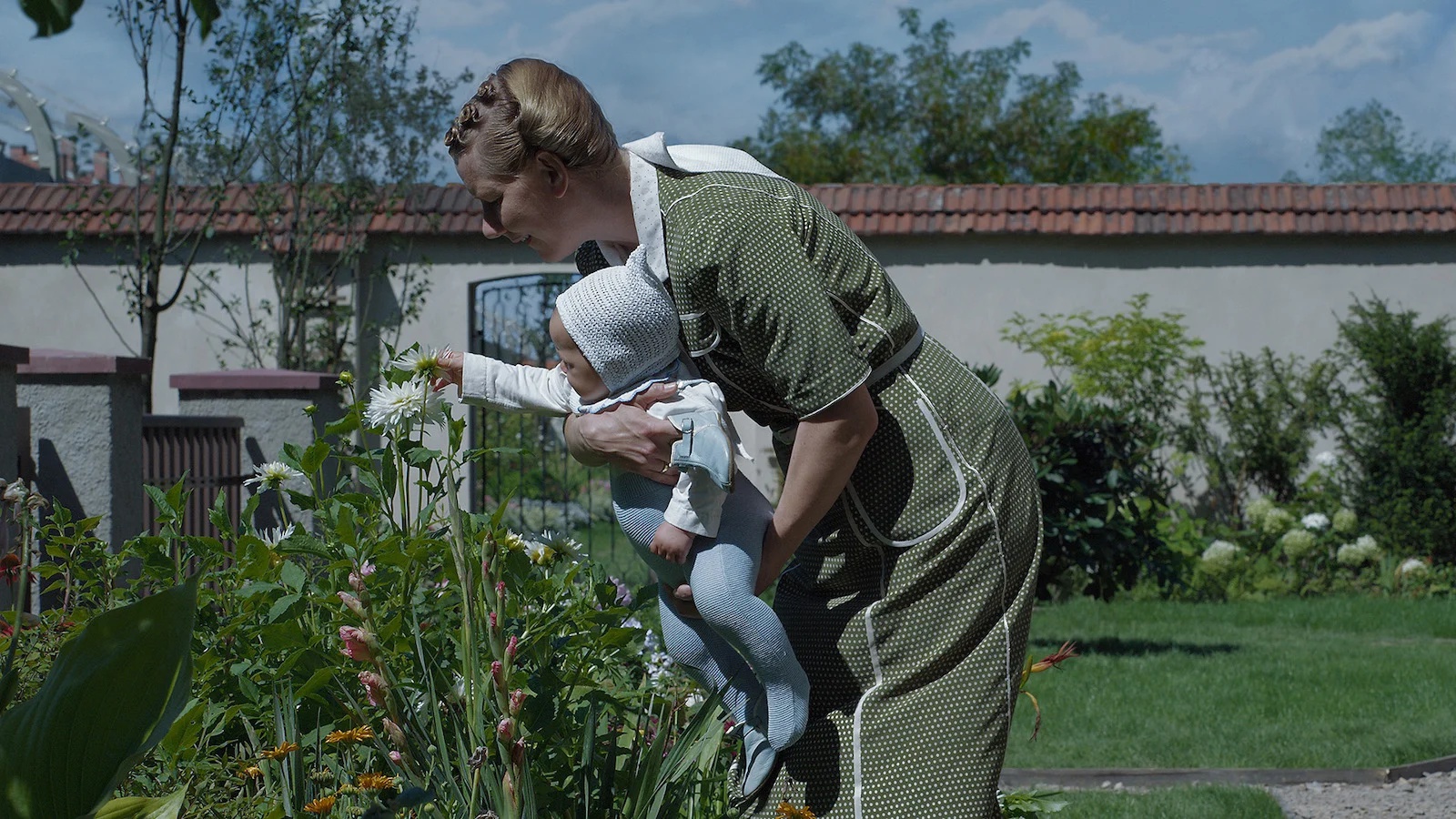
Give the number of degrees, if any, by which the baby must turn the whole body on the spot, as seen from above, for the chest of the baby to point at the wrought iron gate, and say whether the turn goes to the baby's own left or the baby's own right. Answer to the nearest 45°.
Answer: approximately 90° to the baby's own right

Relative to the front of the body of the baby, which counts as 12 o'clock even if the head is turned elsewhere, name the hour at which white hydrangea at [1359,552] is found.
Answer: The white hydrangea is roughly at 4 o'clock from the baby.

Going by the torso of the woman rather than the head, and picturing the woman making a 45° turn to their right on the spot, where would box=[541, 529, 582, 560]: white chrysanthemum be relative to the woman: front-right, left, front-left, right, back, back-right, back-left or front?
front

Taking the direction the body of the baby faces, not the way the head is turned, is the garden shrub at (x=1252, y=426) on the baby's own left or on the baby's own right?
on the baby's own right

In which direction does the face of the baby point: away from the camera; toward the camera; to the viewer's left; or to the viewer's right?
to the viewer's left

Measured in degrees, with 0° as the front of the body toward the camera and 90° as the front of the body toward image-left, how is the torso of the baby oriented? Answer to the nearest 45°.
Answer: approximately 90°

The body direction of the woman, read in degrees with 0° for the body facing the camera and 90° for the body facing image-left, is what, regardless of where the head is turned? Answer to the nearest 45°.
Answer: approximately 90°

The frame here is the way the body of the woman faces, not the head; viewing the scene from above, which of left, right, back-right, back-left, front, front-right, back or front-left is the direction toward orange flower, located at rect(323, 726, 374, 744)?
front

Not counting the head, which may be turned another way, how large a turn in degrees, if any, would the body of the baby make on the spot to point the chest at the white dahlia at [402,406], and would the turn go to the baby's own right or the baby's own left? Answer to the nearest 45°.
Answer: approximately 45° to the baby's own right

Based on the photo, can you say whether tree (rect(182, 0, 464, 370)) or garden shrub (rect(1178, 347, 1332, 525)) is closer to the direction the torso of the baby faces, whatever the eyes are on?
the tree

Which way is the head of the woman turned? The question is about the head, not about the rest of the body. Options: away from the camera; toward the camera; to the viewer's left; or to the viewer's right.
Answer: to the viewer's left

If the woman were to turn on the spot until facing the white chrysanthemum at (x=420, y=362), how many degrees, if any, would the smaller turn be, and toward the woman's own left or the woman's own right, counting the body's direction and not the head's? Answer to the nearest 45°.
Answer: approximately 45° to the woman's own right

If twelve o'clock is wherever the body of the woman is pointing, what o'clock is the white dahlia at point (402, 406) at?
The white dahlia is roughly at 1 o'clock from the woman.

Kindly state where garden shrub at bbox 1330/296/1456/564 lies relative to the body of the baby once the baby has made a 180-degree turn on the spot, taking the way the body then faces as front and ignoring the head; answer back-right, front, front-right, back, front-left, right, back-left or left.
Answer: front-left

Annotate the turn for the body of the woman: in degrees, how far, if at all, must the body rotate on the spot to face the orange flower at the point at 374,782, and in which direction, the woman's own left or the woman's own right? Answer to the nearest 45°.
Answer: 0° — they already face it

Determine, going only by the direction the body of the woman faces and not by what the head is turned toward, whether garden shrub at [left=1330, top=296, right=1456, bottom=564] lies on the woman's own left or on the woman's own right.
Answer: on the woman's own right
